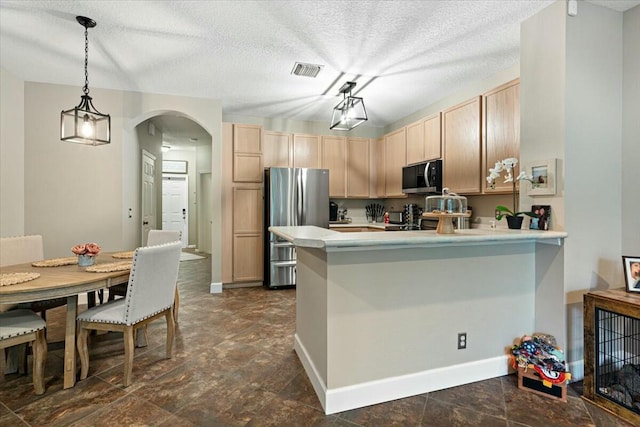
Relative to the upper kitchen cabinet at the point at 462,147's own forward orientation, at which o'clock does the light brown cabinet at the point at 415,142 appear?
The light brown cabinet is roughly at 3 o'clock from the upper kitchen cabinet.

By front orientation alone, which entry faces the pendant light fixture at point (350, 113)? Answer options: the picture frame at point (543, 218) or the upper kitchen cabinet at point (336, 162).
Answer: the upper kitchen cabinet

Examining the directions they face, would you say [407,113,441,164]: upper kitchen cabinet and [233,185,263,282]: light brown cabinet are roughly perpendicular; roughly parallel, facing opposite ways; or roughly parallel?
roughly perpendicular

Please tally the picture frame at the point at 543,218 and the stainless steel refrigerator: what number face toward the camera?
2

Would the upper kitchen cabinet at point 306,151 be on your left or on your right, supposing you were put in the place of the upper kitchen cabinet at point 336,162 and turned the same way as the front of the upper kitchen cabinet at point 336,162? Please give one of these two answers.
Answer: on your right

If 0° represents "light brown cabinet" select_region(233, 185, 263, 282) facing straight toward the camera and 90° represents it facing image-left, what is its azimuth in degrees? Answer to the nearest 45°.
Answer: approximately 0°

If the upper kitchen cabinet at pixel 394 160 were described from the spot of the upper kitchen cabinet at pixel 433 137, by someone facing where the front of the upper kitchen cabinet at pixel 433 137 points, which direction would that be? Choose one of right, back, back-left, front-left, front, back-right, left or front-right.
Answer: right

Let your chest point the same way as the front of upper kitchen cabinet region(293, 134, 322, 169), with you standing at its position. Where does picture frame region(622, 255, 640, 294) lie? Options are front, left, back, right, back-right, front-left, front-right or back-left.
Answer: front-left

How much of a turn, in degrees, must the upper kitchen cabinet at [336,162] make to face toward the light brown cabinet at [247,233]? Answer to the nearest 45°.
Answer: approximately 45° to its right

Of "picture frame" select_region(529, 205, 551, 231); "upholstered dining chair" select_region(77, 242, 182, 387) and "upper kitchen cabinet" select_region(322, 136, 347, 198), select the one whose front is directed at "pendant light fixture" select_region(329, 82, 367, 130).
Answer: the upper kitchen cabinet
